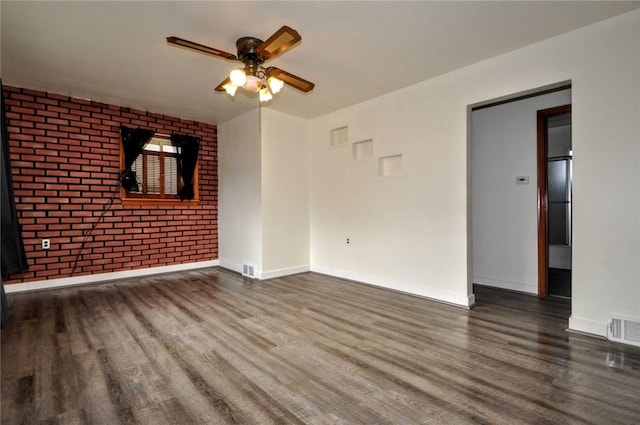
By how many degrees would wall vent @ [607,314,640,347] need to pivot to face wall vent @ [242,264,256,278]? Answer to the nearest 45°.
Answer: approximately 45° to its right

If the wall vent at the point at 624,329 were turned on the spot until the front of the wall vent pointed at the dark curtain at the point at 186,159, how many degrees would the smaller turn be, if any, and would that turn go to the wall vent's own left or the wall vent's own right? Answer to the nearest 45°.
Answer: approximately 45° to the wall vent's own right

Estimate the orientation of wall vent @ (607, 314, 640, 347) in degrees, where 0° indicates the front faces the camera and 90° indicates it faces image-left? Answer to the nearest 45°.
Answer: approximately 45°

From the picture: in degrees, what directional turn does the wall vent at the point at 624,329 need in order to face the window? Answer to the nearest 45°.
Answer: approximately 45° to its right

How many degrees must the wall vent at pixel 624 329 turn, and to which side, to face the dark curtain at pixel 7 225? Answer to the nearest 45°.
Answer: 0° — it already faces it
